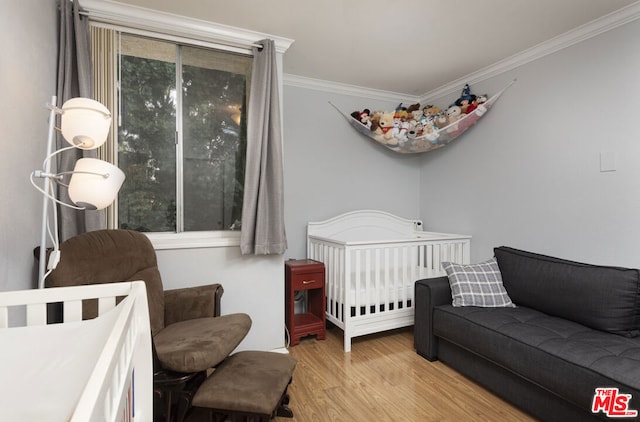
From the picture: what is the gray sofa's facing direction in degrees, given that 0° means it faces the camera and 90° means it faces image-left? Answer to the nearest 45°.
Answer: approximately 45°

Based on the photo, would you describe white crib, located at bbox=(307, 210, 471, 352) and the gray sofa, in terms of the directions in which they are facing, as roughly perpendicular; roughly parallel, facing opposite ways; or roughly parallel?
roughly perpendicular

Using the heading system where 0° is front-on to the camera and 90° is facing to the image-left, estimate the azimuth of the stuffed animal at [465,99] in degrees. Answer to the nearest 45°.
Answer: approximately 45°

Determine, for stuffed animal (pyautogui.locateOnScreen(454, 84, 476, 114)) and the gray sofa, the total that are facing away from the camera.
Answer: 0

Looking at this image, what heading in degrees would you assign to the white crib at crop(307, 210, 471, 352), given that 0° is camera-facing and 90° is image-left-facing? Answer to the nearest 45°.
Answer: approximately 315°

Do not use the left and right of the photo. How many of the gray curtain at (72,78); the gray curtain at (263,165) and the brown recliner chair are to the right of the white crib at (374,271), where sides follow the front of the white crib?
3
